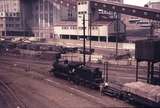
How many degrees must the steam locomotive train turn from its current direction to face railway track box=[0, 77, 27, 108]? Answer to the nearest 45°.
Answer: approximately 45° to its left

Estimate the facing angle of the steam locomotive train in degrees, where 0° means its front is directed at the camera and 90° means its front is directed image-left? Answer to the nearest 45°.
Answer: approximately 135°
